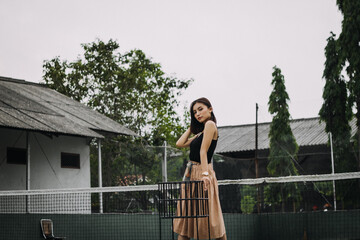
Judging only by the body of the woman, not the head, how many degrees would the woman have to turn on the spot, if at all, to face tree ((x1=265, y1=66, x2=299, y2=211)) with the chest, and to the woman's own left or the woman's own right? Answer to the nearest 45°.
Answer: approximately 135° to the woman's own right

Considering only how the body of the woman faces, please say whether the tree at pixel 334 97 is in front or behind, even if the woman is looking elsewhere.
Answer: behind

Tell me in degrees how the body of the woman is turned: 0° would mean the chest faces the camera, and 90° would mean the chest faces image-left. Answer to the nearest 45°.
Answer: approximately 45°

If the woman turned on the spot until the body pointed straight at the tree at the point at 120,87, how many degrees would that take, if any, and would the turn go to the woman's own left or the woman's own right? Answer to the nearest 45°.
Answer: approximately 135° to the woman's own right
